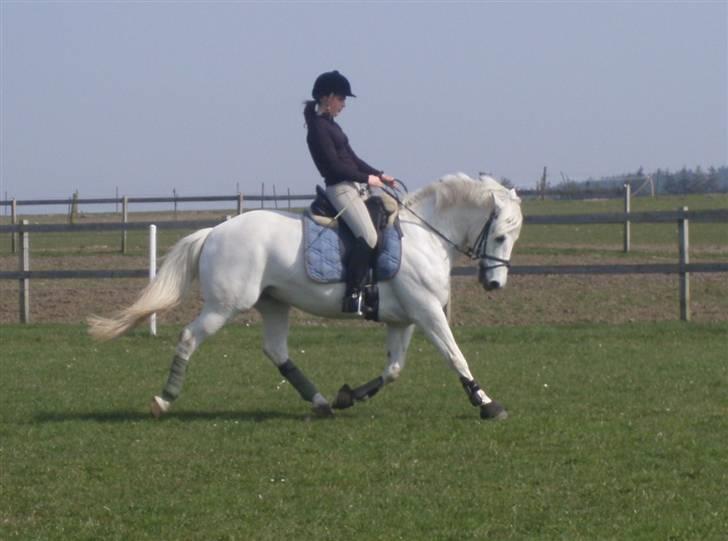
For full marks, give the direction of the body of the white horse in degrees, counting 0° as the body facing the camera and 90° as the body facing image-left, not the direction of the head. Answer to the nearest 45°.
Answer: approximately 270°

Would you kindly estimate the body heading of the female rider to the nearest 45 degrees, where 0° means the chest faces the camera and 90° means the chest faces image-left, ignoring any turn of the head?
approximately 270°

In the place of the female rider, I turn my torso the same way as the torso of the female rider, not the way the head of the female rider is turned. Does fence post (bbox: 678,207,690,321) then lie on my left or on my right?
on my left

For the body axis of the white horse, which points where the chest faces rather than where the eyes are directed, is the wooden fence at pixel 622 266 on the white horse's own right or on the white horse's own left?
on the white horse's own left

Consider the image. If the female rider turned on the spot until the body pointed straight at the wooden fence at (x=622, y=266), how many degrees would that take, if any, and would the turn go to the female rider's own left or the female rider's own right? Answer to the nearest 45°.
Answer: approximately 45° to the female rider's own left

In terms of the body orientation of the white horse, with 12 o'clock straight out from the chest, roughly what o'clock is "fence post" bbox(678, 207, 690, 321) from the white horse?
The fence post is roughly at 10 o'clock from the white horse.

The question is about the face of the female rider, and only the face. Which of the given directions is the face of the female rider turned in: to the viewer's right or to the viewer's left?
to the viewer's right
